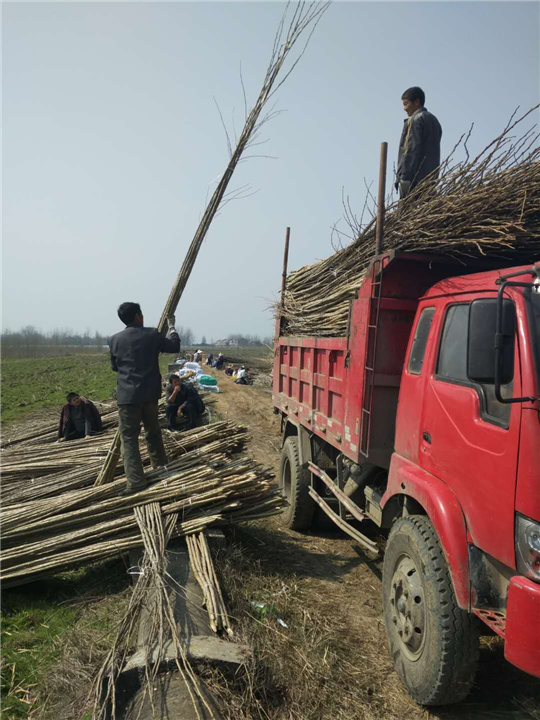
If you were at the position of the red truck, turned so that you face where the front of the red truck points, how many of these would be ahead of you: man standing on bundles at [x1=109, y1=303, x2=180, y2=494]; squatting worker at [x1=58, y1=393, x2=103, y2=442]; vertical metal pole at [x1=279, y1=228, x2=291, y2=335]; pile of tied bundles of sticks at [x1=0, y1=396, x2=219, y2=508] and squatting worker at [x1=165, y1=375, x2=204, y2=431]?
0

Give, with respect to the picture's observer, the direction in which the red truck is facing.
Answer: facing the viewer and to the right of the viewer

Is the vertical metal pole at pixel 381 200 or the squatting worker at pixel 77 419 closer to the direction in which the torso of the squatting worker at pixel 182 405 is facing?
the squatting worker

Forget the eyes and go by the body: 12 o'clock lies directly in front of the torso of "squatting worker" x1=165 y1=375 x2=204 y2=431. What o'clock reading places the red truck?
The red truck is roughly at 10 o'clock from the squatting worker.

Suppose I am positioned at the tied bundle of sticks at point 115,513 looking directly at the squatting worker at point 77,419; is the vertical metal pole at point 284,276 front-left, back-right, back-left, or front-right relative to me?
front-right

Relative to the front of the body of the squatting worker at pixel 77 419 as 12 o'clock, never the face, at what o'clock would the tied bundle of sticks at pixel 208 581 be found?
The tied bundle of sticks is roughly at 12 o'clock from the squatting worker.

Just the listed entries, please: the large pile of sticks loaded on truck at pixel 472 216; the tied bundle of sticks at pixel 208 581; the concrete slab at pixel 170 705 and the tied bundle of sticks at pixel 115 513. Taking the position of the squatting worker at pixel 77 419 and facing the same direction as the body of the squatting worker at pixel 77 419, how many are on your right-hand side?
0

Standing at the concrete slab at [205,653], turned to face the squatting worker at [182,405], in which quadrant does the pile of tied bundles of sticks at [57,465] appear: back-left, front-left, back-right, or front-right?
front-left

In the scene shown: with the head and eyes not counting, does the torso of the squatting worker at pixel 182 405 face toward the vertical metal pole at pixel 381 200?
no

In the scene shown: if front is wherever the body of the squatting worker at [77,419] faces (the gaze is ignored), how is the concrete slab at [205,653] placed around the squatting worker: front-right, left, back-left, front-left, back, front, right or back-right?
front-left

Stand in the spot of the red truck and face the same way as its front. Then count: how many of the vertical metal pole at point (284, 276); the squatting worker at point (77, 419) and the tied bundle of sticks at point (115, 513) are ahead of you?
0

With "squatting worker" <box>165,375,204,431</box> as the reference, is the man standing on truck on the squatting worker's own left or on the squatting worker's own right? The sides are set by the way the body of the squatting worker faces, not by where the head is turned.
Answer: on the squatting worker's own left

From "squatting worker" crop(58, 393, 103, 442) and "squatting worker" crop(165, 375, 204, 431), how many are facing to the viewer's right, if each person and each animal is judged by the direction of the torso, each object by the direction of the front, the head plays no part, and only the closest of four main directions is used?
0

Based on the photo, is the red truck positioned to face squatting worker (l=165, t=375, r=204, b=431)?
no
